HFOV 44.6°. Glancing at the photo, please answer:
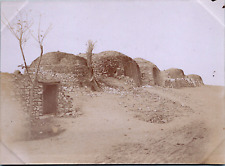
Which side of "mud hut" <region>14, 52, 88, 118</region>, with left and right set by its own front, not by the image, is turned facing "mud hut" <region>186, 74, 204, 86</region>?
left

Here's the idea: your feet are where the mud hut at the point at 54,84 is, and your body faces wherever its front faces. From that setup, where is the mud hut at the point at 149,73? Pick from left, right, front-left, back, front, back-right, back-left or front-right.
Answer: left

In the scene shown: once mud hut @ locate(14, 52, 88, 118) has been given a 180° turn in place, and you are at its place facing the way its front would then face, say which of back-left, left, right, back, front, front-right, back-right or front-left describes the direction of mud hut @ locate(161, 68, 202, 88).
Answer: right

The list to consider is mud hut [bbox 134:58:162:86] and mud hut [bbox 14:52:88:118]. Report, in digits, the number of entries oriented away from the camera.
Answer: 0

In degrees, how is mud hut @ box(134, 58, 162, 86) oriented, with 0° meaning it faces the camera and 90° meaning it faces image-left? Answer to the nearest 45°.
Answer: approximately 315°

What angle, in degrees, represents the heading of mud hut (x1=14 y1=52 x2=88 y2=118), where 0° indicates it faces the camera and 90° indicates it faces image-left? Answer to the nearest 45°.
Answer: approximately 0°
